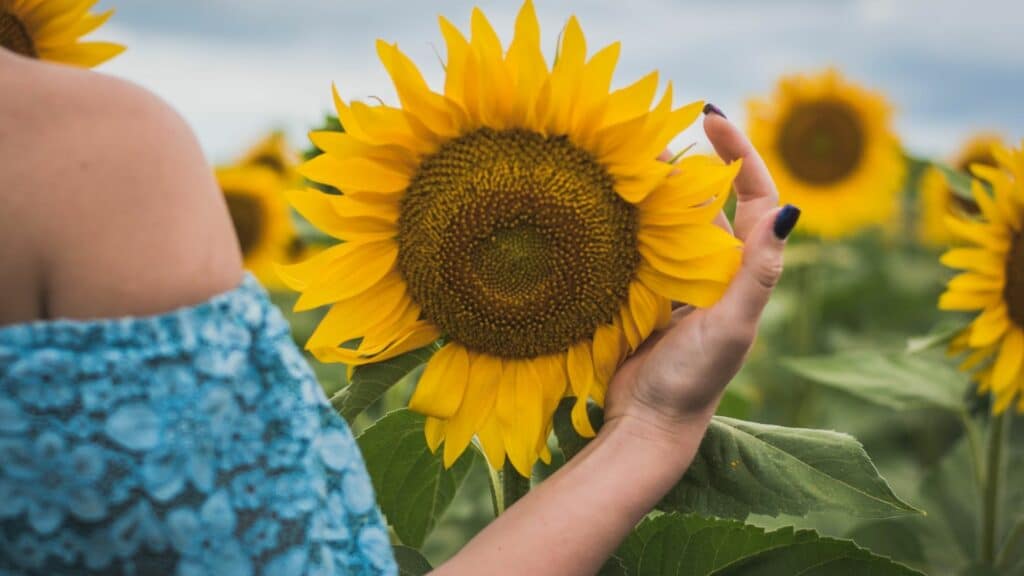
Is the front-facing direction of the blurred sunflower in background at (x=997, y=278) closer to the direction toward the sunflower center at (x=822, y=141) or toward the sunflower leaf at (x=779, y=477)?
the sunflower leaf

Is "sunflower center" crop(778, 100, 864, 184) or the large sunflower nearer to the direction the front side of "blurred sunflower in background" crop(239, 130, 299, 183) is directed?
the large sunflower

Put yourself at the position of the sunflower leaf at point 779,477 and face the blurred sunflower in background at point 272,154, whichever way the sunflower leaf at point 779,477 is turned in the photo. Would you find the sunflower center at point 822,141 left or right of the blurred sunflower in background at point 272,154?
right

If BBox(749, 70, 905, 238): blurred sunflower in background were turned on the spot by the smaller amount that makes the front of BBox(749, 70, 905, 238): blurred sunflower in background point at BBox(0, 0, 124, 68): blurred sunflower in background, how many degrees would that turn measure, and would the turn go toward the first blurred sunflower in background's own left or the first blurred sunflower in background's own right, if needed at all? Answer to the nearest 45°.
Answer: approximately 45° to the first blurred sunflower in background's own right

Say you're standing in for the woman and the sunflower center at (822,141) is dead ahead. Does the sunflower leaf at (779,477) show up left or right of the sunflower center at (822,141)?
right

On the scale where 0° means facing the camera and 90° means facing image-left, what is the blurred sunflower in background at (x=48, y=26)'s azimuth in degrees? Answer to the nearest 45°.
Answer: approximately 0°

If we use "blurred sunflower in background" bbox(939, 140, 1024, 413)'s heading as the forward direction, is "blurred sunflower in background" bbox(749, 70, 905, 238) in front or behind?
behind

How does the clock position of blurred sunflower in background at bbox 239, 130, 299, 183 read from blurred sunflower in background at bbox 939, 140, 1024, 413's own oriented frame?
blurred sunflower in background at bbox 239, 130, 299, 183 is roughly at 4 o'clock from blurred sunflower in background at bbox 939, 140, 1024, 413.
